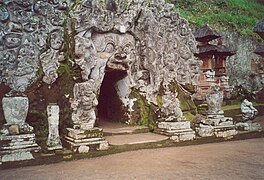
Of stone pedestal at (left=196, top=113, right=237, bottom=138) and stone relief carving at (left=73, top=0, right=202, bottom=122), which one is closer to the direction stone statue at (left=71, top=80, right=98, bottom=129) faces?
the stone pedestal

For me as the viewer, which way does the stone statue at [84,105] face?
facing the viewer and to the right of the viewer

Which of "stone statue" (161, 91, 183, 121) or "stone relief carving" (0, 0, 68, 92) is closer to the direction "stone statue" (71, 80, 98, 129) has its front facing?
the stone statue

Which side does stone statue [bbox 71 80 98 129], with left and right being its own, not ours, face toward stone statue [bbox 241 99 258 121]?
left

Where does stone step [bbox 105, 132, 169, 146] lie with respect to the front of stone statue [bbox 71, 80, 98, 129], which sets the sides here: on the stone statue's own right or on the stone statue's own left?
on the stone statue's own left

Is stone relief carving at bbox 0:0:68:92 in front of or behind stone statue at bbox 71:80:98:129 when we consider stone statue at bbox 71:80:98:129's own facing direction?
behind

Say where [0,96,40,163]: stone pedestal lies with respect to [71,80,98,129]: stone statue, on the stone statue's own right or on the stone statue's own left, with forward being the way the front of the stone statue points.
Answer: on the stone statue's own right
